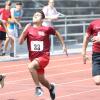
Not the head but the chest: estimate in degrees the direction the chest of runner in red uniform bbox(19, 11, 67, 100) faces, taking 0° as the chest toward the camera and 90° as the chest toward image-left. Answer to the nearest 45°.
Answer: approximately 45°

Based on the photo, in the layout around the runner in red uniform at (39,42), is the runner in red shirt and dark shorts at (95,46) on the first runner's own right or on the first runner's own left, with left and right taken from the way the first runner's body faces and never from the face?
on the first runner's own left
